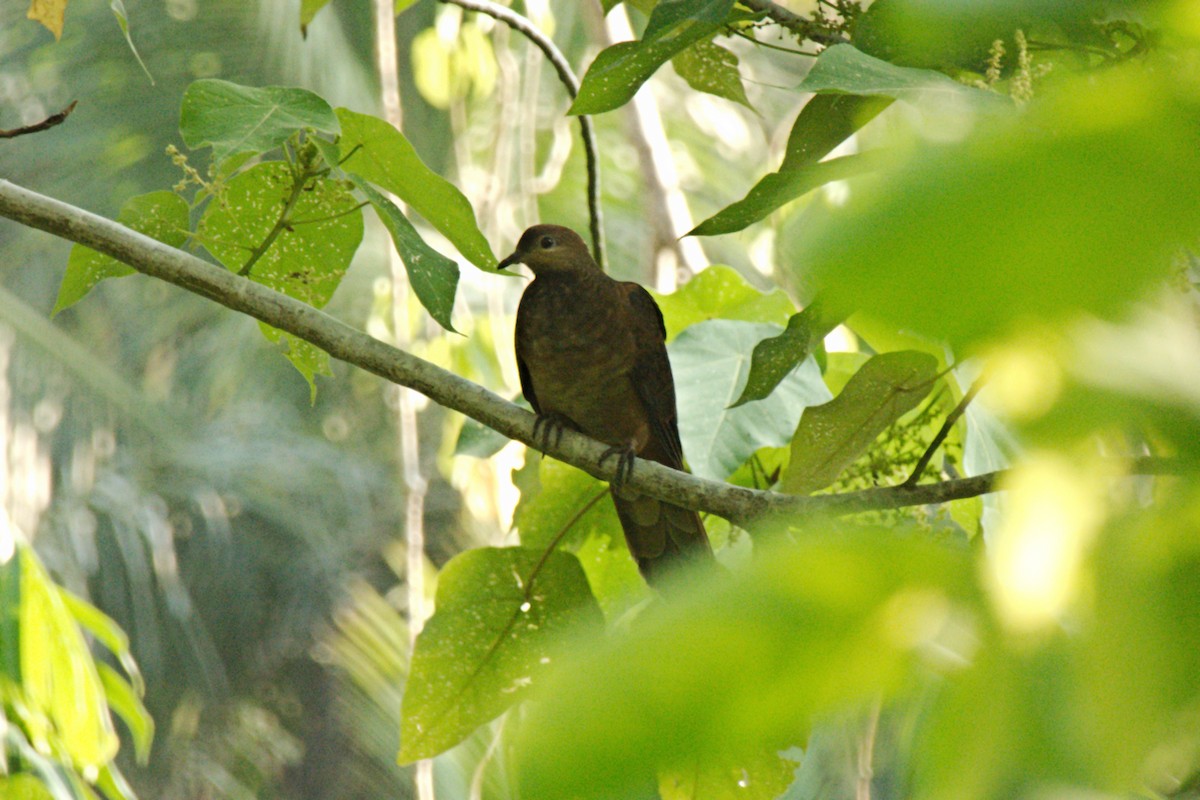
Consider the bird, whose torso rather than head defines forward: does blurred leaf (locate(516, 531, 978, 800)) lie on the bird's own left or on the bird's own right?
on the bird's own left

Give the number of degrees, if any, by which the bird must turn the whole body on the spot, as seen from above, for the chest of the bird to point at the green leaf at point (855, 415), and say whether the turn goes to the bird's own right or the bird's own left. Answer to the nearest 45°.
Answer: approximately 45° to the bird's own left

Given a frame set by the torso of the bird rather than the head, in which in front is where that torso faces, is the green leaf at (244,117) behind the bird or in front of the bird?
in front

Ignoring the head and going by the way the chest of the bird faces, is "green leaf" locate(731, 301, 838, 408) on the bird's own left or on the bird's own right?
on the bird's own left

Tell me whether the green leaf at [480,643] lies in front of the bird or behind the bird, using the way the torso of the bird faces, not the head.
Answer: in front

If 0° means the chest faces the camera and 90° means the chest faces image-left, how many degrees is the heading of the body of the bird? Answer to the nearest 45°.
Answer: approximately 45°
